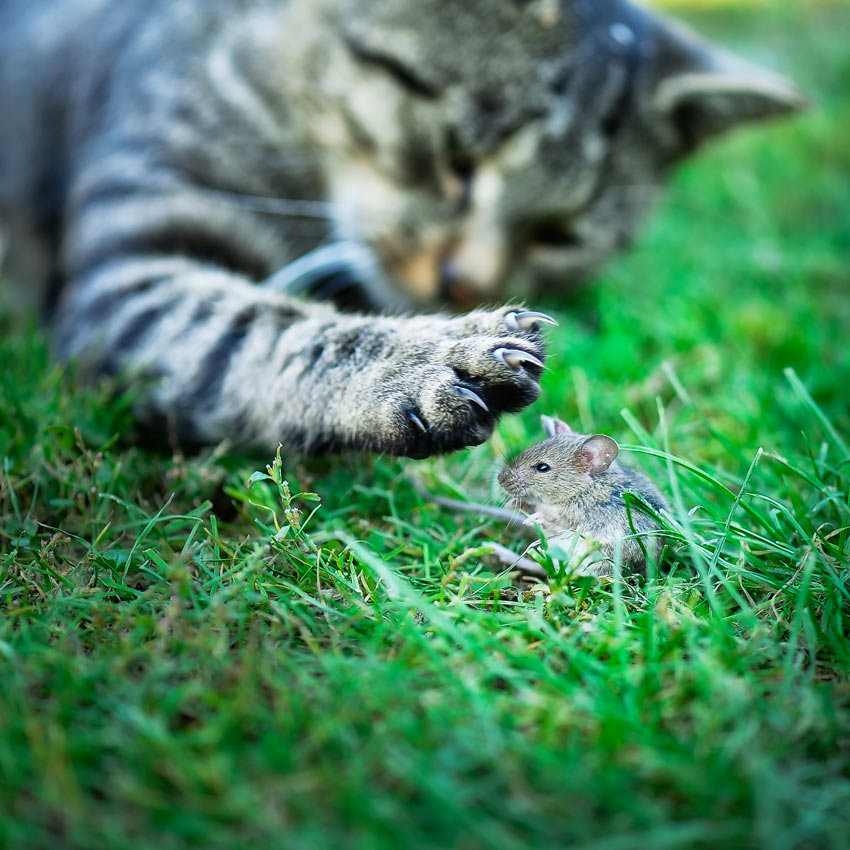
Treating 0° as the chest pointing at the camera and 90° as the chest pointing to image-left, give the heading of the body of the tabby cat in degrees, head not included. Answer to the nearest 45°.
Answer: approximately 315°

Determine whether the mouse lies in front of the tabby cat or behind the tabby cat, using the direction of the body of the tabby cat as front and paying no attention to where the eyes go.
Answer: in front
